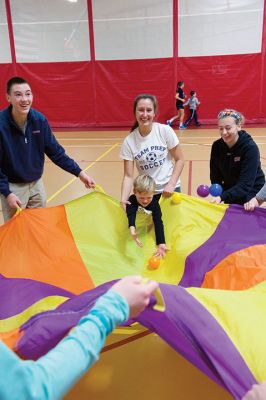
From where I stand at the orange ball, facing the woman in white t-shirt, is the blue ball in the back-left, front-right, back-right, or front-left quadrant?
front-right

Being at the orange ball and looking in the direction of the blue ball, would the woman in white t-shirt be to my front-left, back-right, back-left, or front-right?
front-left

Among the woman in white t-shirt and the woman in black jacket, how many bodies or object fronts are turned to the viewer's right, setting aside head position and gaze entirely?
0

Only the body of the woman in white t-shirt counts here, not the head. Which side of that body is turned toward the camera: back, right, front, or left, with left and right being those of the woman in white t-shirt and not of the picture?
front

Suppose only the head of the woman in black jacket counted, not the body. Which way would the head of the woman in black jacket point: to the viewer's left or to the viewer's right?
to the viewer's left

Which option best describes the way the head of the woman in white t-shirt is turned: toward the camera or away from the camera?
toward the camera

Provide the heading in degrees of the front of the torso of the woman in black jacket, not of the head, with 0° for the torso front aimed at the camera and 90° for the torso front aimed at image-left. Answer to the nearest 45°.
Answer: approximately 45°

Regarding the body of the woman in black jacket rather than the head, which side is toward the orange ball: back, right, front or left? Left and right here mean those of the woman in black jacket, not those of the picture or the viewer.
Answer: front
